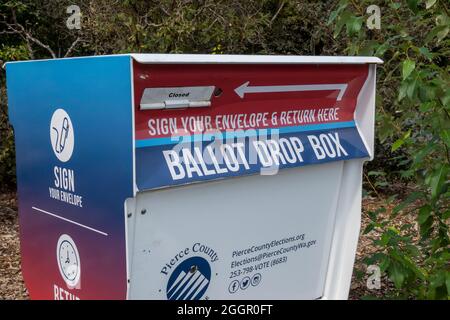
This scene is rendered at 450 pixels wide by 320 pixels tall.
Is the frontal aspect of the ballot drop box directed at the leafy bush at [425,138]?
no

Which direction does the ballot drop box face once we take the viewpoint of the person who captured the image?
facing the viewer and to the right of the viewer
